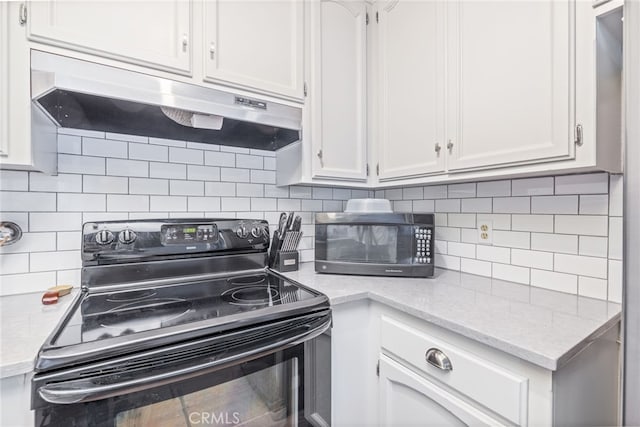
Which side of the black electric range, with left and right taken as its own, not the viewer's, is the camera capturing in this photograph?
front

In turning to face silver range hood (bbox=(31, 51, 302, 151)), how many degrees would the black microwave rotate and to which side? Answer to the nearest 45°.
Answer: approximately 45° to its right

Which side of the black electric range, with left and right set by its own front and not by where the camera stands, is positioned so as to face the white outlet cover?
left

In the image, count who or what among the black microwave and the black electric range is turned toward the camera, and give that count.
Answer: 2

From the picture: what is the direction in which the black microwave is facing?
toward the camera

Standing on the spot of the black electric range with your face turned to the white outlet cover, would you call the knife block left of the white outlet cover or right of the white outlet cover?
left

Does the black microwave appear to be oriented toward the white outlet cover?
no

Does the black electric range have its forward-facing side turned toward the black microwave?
no
